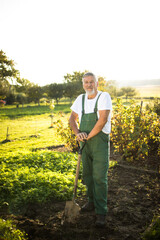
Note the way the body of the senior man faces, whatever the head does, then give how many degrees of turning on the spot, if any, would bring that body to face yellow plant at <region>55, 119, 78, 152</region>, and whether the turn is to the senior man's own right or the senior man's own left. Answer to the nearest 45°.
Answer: approximately 135° to the senior man's own right

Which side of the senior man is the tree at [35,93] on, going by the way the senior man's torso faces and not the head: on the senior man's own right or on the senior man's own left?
on the senior man's own right

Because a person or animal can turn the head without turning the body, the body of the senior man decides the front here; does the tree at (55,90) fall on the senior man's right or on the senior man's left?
on the senior man's right

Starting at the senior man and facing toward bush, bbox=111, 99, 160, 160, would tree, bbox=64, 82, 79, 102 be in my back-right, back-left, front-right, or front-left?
front-left

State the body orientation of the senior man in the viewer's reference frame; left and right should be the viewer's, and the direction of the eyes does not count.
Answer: facing the viewer and to the left of the viewer

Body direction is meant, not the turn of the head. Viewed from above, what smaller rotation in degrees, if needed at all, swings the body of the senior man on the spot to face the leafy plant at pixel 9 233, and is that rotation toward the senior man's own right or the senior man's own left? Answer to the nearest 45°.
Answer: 0° — they already face it

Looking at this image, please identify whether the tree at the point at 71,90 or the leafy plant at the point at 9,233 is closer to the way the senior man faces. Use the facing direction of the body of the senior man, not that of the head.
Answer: the leafy plant

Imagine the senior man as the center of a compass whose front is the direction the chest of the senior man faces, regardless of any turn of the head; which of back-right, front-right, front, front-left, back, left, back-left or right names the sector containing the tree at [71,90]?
back-right
